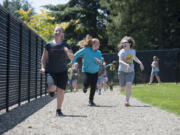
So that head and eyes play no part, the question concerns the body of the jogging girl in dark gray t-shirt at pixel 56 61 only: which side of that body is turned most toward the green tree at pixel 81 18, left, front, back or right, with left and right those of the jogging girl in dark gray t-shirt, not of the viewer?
back

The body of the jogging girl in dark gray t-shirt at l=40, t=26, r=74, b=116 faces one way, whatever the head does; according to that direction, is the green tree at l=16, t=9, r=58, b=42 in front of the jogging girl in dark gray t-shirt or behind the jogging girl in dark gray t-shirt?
behind

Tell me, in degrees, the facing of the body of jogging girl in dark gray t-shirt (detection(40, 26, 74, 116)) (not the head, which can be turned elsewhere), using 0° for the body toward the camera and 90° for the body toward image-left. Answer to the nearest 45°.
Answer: approximately 0°
